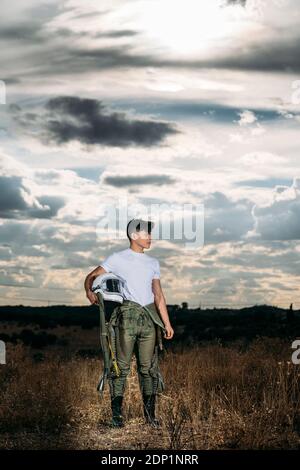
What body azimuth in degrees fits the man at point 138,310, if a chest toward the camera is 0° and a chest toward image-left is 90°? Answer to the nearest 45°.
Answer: approximately 315°

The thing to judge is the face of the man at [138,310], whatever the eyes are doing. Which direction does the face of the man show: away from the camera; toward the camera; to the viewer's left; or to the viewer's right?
to the viewer's right
